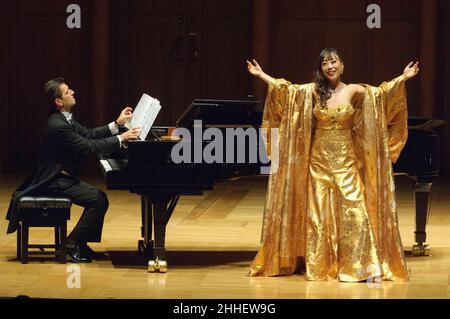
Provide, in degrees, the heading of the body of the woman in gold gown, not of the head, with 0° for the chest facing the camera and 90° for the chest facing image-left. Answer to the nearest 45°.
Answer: approximately 0°

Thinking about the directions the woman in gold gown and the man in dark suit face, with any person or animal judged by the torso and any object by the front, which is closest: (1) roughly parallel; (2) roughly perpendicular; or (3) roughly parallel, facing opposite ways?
roughly perpendicular

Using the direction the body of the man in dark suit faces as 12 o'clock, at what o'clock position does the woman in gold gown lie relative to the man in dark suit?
The woman in gold gown is roughly at 1 o'clock from the man in dark suit.

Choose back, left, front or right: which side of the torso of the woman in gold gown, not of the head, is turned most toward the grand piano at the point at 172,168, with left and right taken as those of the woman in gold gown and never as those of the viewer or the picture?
right

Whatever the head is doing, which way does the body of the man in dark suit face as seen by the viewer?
to the viewer's right

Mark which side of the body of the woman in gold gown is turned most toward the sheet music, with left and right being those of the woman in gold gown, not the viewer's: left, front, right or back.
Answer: right

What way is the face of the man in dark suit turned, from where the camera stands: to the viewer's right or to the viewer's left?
to the viewer's right

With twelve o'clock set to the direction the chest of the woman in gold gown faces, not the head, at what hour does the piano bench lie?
The piano bench is roughly at 3 o'clock from the woman in gold gown.

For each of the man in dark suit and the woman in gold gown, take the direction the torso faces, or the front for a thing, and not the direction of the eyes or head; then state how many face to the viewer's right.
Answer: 1
